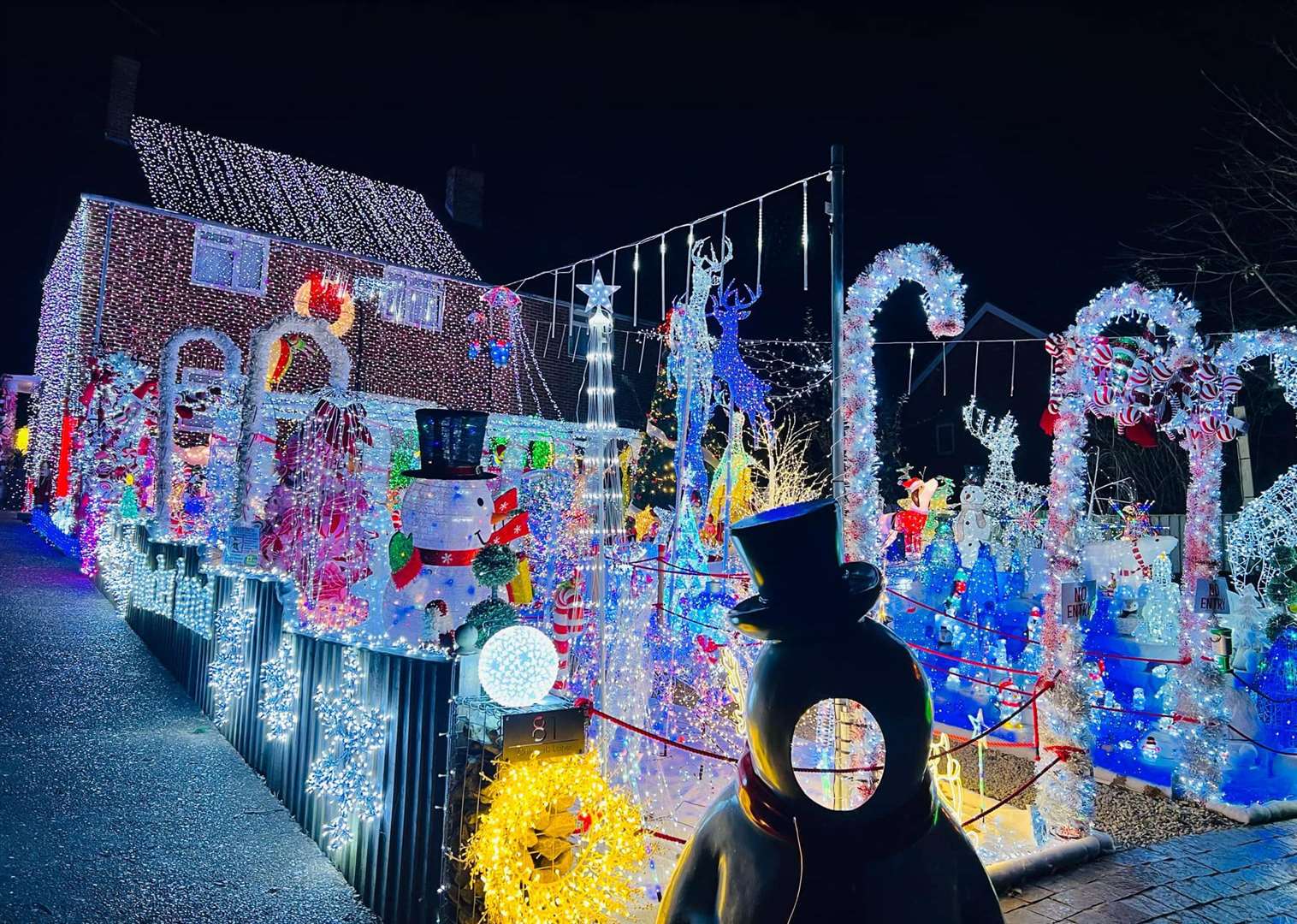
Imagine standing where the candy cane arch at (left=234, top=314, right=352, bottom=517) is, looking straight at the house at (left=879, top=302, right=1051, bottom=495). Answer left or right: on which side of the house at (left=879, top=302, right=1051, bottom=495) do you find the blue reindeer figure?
right
